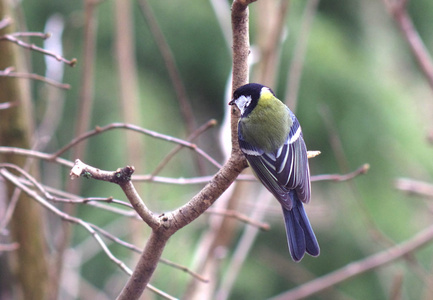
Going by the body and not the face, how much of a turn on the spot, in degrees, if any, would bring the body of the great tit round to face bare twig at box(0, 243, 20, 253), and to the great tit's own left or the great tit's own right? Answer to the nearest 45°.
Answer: approximately 45° to the great tit's own left

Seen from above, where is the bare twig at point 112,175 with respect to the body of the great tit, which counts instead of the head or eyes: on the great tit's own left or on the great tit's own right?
on the great tit's own left

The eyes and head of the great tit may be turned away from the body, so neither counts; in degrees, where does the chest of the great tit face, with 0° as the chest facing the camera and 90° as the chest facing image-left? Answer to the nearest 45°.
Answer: approximately 135°
